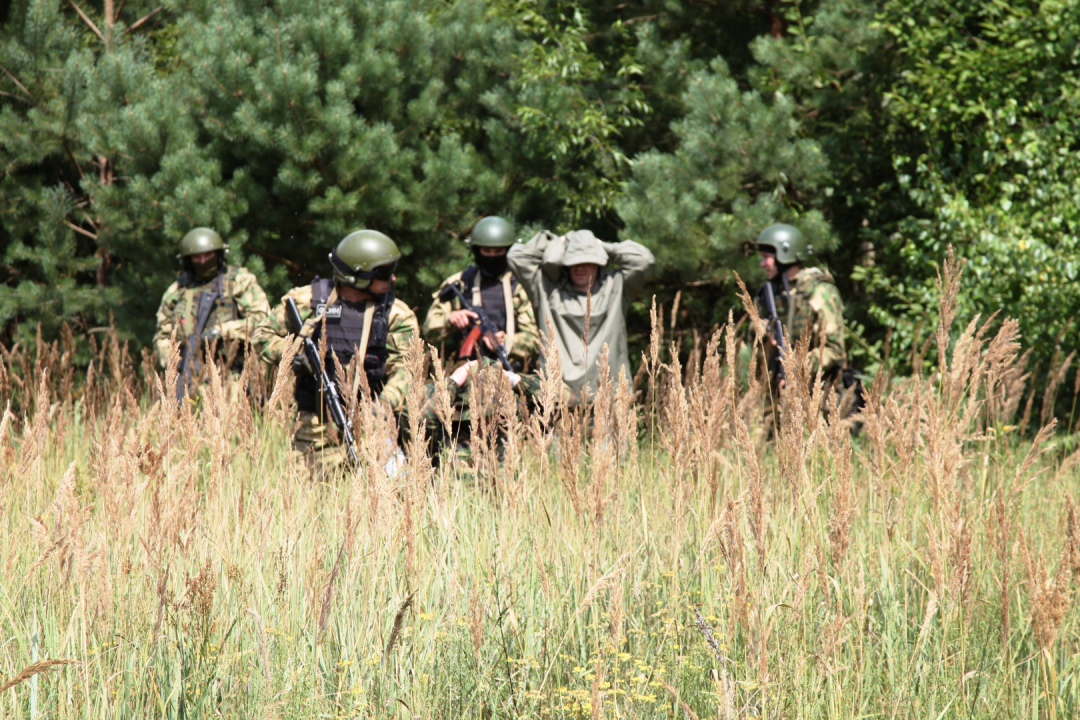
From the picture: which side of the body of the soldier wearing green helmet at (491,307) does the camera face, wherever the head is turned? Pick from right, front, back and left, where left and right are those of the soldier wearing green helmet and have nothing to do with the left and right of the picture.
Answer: front

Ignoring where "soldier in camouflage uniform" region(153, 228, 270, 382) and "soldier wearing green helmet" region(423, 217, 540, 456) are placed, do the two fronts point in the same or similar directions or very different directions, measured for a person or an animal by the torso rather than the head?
same or similar directions

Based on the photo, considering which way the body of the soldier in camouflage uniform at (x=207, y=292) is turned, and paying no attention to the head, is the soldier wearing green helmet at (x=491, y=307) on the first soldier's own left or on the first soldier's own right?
on the first soldier's own left

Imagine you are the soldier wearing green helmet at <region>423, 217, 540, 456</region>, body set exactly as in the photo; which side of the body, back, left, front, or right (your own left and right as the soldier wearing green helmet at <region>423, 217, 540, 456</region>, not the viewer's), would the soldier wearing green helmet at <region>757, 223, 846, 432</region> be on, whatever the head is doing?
left

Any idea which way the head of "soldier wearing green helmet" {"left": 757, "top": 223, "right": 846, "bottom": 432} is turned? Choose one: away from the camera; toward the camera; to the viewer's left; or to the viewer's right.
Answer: to the viewer's left

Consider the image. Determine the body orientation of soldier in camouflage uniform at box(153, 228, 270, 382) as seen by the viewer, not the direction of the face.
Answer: toward the camera

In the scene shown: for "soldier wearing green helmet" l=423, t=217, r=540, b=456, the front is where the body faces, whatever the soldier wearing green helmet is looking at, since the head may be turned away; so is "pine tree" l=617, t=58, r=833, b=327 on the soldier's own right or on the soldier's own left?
on the soldier's own left

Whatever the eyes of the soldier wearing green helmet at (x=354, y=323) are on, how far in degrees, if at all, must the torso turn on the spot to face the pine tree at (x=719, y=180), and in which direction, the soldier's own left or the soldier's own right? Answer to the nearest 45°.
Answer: approximately 135° to the soldier's own left

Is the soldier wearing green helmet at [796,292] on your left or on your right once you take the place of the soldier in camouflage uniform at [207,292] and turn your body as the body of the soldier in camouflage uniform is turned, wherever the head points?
on your left

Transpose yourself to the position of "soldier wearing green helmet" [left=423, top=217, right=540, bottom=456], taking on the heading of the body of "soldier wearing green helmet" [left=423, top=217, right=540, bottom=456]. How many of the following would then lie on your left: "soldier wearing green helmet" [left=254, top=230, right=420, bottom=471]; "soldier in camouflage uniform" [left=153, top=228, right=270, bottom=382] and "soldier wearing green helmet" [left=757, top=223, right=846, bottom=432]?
1

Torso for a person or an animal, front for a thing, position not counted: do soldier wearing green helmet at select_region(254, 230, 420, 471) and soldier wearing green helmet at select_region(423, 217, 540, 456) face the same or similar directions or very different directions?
same or similar directions

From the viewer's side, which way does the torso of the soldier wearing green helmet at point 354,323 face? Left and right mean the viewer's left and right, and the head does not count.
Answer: facing the viewer

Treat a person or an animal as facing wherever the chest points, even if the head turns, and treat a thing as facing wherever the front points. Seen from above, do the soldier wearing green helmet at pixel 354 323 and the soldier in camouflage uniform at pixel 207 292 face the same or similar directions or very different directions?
same or similar directions

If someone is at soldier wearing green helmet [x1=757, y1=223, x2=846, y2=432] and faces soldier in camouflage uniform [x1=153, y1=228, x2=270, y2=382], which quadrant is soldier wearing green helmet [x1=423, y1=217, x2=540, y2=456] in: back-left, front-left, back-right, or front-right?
front-left

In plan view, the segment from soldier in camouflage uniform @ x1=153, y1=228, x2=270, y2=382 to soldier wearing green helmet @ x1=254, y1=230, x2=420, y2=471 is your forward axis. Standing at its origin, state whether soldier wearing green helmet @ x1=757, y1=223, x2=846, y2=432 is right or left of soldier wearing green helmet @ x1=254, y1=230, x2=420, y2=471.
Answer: left
